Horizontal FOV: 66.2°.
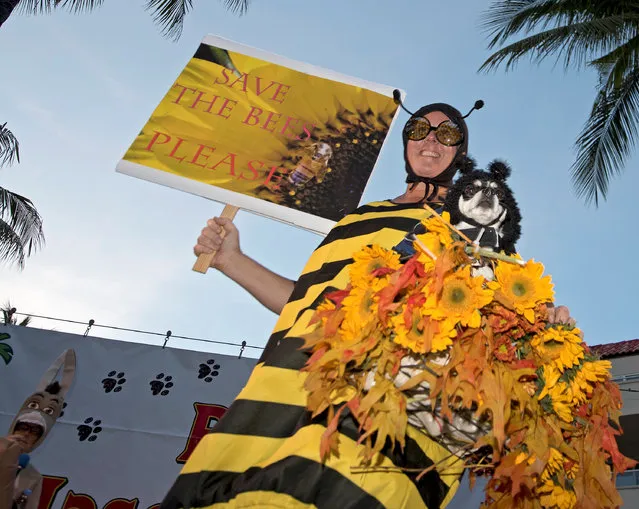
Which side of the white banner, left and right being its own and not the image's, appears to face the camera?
front

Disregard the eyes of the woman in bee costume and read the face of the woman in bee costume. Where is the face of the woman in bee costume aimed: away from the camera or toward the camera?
toward the camera

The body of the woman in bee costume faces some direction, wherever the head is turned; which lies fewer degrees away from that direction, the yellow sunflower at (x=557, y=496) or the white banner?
the yellow sunflower

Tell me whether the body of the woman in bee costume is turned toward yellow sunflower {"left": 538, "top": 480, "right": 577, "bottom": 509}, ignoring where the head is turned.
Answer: no

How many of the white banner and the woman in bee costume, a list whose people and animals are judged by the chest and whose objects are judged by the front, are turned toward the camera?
2

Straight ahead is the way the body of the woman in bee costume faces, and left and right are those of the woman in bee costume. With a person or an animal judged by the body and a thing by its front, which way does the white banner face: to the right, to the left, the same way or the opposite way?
the same way
